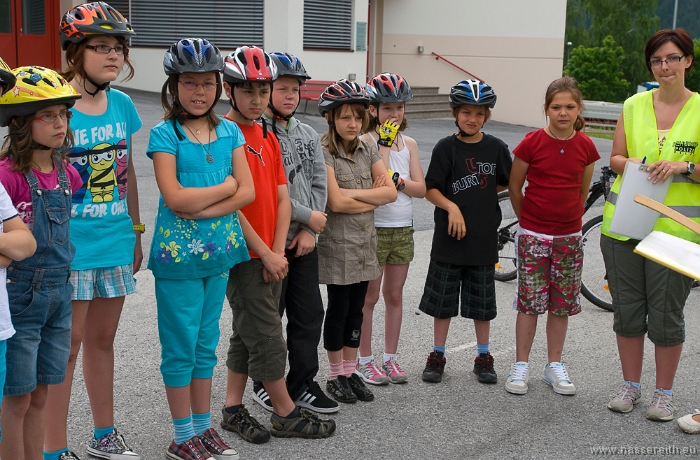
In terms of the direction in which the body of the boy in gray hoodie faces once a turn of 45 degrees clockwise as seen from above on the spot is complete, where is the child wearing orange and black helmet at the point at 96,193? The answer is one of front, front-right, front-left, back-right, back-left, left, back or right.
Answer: front-right

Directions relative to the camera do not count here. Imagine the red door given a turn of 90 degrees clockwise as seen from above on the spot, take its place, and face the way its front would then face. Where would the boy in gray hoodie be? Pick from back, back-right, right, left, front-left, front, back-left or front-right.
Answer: left

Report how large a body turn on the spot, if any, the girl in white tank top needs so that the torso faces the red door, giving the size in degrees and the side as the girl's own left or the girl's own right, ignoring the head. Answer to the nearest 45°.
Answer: approximately 180°

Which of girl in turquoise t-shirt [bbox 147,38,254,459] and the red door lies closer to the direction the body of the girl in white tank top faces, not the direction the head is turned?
the girl in turquoise t-shirt

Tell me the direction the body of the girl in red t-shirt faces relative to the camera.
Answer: toward the camera

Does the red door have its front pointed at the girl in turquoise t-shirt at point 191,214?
yes

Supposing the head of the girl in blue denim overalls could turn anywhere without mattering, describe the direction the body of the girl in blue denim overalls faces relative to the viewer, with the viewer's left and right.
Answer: facing the viewer and to the right of the viewer

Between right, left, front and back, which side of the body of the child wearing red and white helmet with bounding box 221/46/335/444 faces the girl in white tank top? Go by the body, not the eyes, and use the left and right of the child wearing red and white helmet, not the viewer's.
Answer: left

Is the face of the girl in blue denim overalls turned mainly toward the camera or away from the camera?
toward the camera

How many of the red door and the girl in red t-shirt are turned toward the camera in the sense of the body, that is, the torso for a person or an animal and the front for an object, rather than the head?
2

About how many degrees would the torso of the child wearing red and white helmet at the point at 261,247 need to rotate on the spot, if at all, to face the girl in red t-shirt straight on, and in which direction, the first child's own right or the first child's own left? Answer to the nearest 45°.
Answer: approximately 90° to the first child's own left

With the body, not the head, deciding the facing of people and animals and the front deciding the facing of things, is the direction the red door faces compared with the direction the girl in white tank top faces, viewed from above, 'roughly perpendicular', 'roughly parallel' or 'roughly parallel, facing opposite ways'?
roughly parallel

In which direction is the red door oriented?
toward the camera
